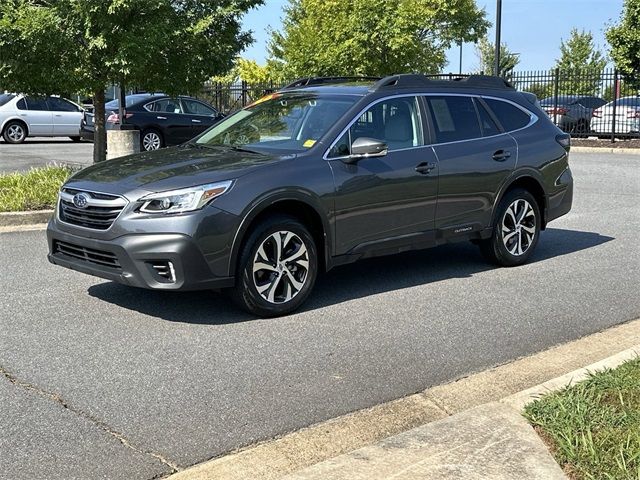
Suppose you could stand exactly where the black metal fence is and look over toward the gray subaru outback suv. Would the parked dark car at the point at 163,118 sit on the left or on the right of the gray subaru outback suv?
right

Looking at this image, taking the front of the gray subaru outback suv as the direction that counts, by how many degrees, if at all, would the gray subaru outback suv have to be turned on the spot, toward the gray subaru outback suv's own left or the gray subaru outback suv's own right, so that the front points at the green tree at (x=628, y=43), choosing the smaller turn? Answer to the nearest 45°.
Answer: approximately 180°

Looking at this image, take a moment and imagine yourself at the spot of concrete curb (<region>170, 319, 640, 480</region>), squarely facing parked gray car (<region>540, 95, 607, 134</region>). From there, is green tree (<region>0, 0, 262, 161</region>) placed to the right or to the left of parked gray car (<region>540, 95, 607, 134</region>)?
left

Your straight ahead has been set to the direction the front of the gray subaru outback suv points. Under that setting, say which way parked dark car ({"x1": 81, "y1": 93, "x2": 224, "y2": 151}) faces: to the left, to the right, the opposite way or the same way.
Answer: the opposite way

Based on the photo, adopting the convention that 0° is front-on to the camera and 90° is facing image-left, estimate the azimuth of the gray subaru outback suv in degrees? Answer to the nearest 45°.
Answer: approximately 45°

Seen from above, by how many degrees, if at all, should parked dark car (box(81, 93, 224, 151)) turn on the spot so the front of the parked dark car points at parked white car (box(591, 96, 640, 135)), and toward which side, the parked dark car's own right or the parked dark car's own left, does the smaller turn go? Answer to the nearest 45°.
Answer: approximately 45° to the parked dark car's own right

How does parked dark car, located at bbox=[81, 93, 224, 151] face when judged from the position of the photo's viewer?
facing away from the viewer and to the right of the viewer
